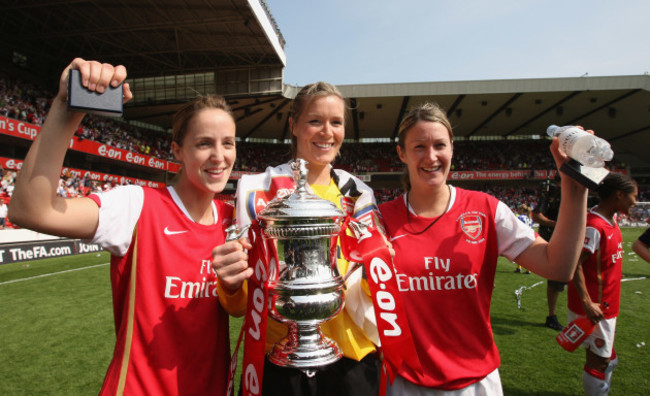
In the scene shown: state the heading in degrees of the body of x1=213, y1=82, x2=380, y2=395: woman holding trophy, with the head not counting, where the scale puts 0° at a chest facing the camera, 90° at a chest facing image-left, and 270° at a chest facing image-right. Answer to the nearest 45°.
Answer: approximately 0°

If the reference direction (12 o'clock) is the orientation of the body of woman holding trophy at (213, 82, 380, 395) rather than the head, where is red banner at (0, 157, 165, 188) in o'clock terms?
The red banner is roughly at 5 o'clock from the woman holding trophy.

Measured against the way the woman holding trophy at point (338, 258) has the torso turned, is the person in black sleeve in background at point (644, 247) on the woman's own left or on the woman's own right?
on the woman's own left

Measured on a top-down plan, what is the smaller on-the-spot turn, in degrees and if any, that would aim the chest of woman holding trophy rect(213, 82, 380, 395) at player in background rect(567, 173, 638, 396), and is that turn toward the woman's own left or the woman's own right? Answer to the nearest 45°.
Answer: approximately 135° to the woman's own left

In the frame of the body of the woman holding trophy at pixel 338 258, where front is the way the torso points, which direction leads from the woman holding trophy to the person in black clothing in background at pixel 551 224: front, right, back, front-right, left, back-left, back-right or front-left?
back-left

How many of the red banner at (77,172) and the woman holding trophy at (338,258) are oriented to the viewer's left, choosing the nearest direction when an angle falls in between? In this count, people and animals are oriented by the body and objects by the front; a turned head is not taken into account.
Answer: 0
